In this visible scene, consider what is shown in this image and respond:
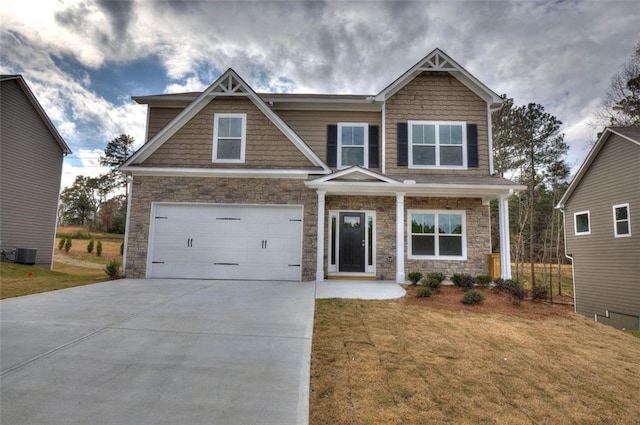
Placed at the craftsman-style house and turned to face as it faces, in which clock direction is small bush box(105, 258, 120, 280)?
The small bush is roughly at 3 o'clock from the craftsman-style house.

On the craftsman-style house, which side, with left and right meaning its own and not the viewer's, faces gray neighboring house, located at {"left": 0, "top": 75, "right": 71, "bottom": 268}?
right

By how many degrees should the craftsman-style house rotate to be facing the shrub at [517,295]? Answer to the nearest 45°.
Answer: approximately 45° to its left

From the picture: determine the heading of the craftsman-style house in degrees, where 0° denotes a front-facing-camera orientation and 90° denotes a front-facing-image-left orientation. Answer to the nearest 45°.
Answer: approximately 0°

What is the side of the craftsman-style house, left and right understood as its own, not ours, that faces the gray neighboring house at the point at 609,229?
left

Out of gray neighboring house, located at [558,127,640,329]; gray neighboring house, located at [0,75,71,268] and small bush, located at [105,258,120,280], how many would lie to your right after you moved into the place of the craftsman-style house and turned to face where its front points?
2

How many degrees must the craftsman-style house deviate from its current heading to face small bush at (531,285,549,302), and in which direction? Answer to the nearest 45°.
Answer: approximately 45° to its left

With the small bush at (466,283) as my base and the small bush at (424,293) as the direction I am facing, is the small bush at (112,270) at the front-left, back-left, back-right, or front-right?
front-right

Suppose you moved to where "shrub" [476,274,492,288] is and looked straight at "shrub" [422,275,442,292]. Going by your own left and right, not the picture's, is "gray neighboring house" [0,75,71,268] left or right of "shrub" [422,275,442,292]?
right

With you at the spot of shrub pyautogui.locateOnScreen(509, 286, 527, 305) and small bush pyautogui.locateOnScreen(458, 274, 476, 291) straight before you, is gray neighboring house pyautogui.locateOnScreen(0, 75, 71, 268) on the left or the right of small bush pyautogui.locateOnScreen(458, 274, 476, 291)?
left

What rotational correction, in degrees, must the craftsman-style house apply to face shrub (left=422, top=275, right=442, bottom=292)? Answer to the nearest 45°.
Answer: approximately 45° to its left

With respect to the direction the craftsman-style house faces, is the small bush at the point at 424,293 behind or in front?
in front

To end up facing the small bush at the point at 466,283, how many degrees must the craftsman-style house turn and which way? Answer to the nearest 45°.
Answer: approximately 90° to its left
